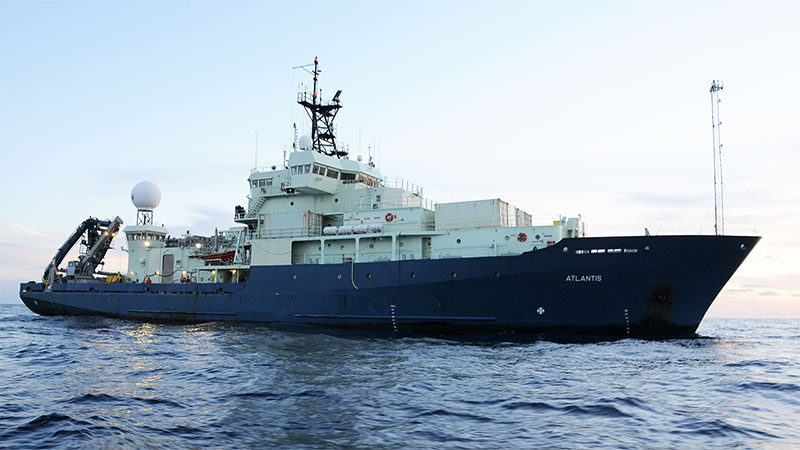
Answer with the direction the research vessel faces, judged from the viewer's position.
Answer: facing the viewer and to the right of the viewer
